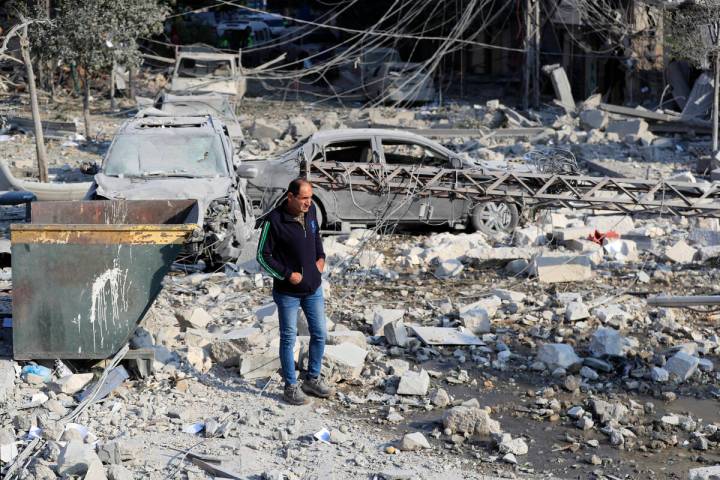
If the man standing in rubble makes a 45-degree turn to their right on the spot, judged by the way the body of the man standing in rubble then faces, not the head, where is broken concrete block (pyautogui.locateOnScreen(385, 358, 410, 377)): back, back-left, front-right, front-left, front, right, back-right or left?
back-left

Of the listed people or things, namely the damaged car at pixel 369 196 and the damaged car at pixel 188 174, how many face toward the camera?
1

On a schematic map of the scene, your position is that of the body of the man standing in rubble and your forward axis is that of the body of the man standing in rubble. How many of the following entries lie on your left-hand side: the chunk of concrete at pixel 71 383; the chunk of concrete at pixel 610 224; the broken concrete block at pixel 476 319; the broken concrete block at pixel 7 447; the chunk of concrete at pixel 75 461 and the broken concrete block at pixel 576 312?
3

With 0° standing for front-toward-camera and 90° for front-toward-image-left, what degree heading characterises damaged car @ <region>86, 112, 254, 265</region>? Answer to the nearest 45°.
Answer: approximately 0°

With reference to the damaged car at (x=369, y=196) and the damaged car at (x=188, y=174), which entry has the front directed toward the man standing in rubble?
the damaged car at (x=188, y=174)

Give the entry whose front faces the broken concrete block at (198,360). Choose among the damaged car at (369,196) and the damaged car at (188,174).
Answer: the damaged car at (188,174)

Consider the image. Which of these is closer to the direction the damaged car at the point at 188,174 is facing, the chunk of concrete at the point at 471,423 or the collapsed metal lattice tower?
the chunk of concrete

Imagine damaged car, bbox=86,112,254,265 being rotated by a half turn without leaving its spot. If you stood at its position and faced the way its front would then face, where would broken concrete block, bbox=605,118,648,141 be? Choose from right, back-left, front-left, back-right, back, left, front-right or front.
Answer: front-right

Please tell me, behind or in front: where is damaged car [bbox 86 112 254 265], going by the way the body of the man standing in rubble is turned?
behind
